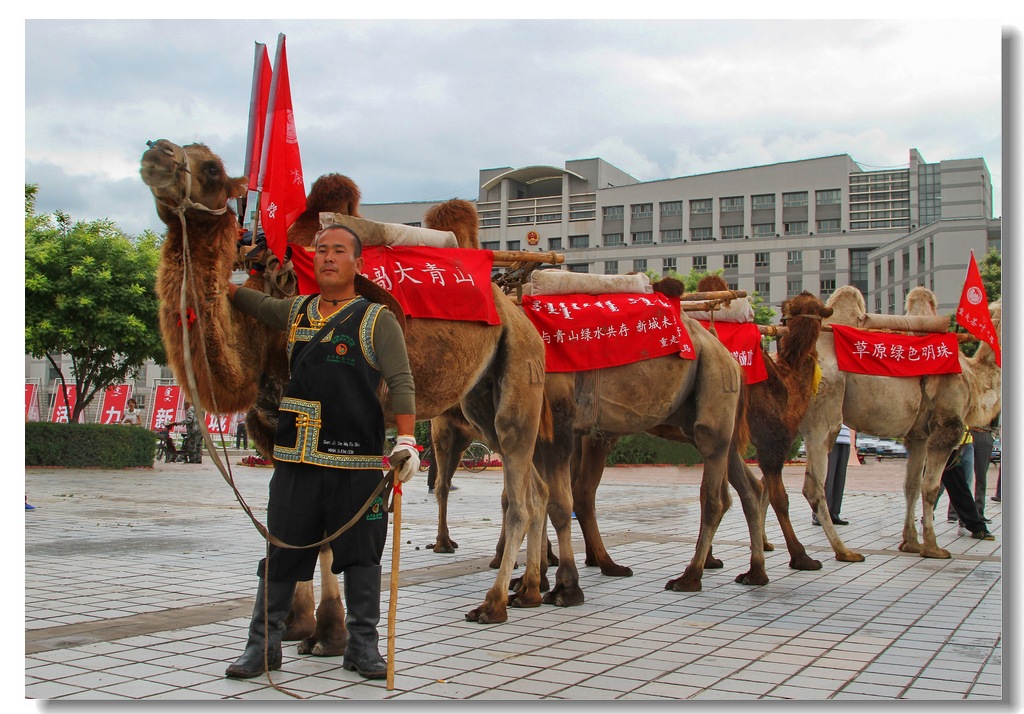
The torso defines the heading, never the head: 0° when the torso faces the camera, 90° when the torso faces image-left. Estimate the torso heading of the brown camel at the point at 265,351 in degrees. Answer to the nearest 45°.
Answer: approximately 45°

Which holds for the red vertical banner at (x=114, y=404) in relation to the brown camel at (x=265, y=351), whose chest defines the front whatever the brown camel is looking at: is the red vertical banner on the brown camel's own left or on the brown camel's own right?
on the brown camel's own right

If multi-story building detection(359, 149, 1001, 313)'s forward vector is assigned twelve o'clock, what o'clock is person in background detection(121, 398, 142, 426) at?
The person in background is roughly at 12 o'clock from the multi-story building.

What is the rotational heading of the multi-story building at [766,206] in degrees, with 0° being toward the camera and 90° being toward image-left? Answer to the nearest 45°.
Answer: approximately 45°
